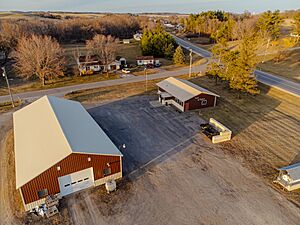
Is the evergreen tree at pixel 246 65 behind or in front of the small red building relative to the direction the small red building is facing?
behind

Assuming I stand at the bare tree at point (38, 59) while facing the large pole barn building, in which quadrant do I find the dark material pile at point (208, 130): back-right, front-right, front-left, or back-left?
front-left

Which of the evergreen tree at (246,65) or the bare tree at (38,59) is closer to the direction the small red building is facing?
the bare tree

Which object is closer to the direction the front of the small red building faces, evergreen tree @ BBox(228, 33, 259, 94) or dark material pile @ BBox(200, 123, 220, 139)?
the dark material pile

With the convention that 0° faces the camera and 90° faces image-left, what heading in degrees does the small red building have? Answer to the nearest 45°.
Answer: approximately 45°

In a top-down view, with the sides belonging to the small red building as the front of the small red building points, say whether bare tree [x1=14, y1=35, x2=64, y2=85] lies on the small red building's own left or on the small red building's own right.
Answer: on the small red building's own right

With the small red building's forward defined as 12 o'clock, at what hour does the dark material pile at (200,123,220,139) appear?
The dark material pile is roughly at 10 o'clock from the small red building.

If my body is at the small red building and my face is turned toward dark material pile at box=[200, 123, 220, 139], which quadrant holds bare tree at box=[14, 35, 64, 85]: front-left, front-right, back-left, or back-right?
back-right

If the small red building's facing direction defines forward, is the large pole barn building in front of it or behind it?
in front

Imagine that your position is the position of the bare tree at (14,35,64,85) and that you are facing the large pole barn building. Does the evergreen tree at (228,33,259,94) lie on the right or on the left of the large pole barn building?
left
